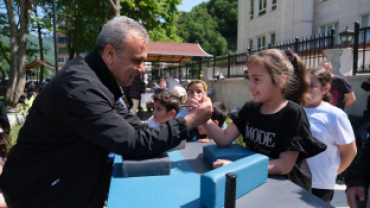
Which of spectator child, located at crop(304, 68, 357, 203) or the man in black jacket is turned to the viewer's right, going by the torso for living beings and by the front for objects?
the man in black jacket

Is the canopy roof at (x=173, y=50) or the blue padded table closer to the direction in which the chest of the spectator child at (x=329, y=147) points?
the blue padded table

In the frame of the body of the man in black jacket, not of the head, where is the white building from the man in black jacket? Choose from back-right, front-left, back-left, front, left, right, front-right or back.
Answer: front-left

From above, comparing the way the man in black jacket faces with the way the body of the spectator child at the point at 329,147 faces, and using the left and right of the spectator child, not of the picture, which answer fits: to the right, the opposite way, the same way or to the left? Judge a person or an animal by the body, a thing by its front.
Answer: the opposite way

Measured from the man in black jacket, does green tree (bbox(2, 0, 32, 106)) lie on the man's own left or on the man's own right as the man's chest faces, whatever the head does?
on the man's own left

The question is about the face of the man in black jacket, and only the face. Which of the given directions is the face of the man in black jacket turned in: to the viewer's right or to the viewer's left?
to the viewer's right

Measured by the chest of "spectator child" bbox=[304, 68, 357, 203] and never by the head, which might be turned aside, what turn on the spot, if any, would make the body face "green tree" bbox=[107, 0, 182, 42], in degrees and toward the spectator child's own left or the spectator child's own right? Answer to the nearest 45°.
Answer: approximately 90° to the spectator child's own right

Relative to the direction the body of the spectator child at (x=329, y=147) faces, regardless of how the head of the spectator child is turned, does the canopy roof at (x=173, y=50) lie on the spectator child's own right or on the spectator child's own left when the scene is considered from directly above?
on the spectator child's own right

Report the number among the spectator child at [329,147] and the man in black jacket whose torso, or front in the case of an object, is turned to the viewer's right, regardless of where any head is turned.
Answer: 1

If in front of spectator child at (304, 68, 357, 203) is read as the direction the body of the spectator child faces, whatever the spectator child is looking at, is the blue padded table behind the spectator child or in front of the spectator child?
in front

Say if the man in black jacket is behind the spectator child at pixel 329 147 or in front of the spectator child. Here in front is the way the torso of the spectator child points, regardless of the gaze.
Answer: in front

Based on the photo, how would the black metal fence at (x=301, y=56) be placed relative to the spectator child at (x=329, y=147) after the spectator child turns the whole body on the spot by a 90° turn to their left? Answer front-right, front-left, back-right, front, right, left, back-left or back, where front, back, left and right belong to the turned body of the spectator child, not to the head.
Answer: back-left

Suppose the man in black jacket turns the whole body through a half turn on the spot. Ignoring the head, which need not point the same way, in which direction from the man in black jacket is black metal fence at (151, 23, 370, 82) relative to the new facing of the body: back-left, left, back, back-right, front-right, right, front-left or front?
back-right

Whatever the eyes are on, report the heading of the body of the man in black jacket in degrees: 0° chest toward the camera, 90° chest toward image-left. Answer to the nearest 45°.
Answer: approximately 270°
